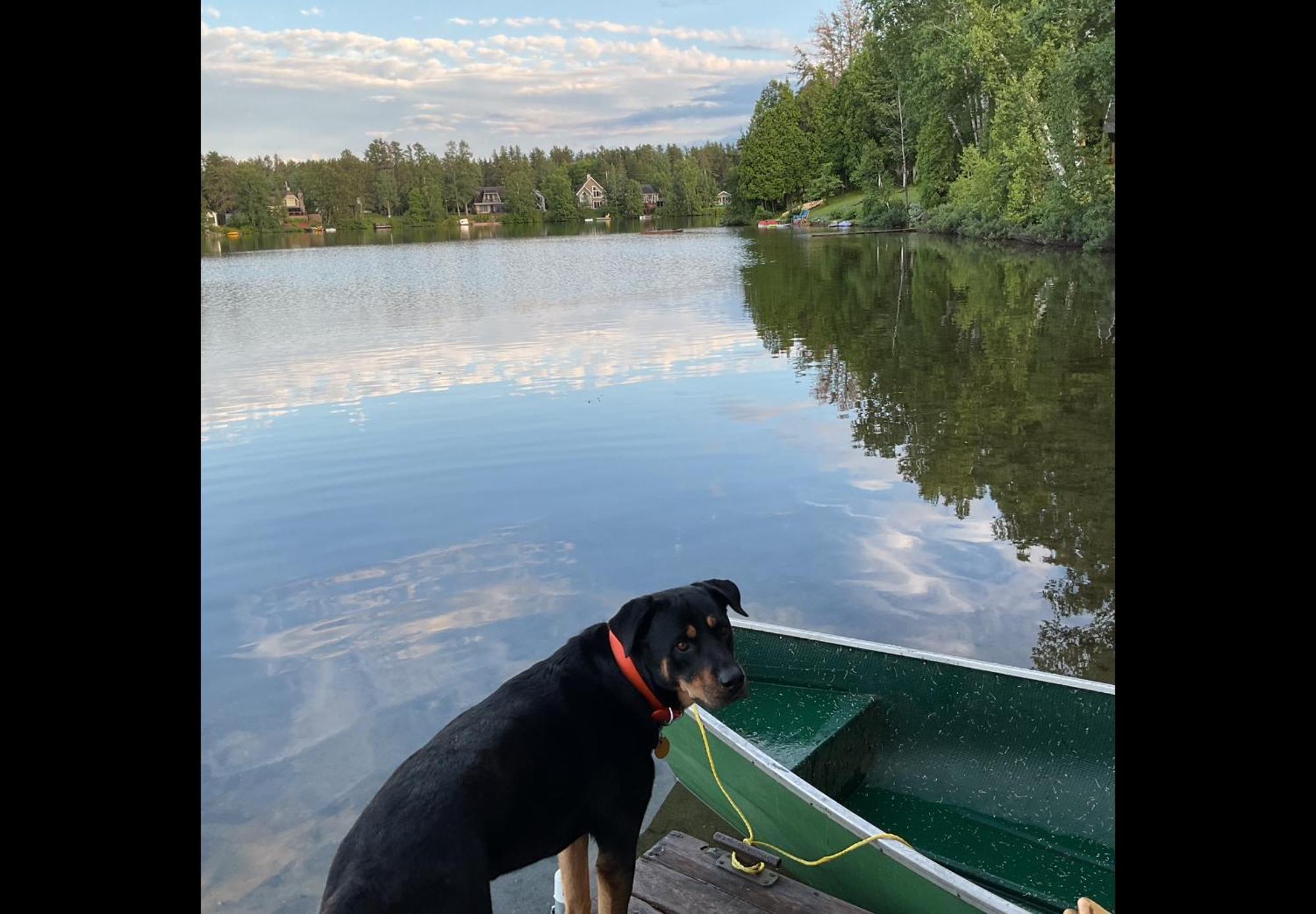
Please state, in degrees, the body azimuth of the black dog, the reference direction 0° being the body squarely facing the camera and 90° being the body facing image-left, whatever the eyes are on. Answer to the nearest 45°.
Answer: approximately 270°
